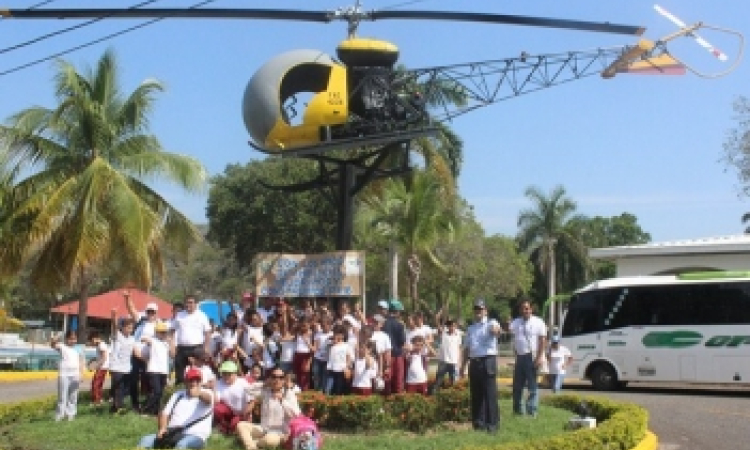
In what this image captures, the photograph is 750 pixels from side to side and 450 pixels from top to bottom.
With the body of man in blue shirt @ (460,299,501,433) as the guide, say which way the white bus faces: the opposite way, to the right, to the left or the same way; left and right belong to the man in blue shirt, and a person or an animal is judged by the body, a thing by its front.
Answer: to the right

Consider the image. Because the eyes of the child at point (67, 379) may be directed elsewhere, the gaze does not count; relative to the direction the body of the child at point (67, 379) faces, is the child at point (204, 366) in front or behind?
in front

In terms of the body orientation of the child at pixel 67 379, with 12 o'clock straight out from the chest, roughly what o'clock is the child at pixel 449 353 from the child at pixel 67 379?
the child at pixel 449 353 is roughly at 9 o'clock from the child at pixel 67 379.

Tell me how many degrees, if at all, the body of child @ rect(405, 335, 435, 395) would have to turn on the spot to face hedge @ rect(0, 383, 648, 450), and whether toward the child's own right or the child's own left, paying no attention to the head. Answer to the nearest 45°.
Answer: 0° — they already face it

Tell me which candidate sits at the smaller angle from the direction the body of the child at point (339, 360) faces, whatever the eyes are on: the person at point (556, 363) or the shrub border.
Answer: the shrub border

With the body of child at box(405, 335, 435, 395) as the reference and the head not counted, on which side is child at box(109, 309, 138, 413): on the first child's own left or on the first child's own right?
on the first child's own right

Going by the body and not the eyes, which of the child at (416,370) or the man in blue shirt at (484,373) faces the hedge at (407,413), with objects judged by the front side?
the child

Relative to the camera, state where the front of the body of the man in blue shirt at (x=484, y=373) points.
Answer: toward the camera

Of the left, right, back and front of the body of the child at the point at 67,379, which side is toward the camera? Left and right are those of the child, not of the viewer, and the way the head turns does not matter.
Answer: front

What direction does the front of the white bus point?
to the viewer's left

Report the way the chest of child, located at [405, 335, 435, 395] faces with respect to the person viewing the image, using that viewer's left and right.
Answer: facing the viewer

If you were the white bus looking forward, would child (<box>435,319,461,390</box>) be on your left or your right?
on your left
